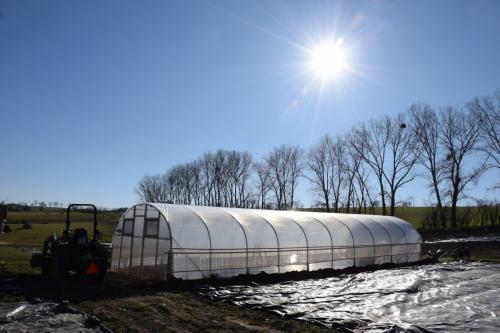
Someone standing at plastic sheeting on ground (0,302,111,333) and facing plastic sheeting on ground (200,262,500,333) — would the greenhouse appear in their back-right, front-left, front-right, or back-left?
front-left

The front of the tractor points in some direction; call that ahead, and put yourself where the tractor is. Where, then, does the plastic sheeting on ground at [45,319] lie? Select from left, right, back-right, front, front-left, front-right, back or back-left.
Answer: back-left

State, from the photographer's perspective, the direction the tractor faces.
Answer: facing away from the viewer and to the left of the viewer

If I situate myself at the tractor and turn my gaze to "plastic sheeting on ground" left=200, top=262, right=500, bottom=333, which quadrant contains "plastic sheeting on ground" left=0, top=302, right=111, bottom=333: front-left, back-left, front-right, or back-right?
front-right

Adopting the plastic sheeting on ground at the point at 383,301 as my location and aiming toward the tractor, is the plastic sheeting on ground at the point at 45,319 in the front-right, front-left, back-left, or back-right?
front-left

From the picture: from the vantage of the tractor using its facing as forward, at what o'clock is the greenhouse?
The greenhouse is roughly at 4 o'clock from the tractor.
